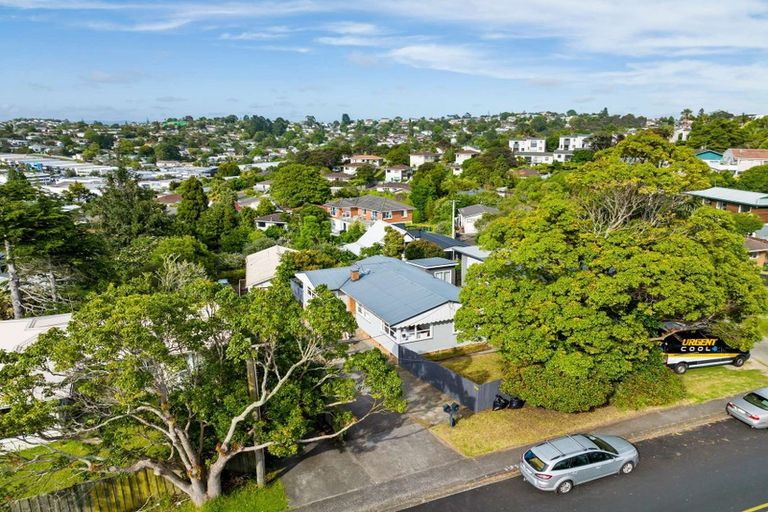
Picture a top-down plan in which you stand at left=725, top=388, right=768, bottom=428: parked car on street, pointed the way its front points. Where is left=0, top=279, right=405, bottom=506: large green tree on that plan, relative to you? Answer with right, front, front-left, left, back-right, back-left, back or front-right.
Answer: back

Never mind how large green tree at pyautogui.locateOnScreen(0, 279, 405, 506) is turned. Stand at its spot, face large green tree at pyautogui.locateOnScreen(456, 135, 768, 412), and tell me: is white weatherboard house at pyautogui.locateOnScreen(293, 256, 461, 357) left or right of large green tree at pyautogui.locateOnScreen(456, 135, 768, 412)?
left

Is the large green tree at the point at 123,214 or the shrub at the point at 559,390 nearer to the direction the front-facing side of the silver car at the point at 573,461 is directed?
the shrub

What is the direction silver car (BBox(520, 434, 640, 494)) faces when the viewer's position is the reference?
facing away from the viewer and to the right of the viewer

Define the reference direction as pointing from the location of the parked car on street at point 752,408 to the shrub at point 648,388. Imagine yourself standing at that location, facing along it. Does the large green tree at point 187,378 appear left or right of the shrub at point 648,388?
left

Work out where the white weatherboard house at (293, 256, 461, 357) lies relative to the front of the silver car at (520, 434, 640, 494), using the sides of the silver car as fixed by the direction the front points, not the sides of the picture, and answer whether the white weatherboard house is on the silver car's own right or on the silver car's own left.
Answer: on the silver car's own left

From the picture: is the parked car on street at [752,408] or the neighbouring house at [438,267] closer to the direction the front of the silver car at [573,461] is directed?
the parked car on street

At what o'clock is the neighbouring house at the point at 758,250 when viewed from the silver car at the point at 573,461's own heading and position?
The neighbouring house is roughly at 11 o'clock from the silver car.

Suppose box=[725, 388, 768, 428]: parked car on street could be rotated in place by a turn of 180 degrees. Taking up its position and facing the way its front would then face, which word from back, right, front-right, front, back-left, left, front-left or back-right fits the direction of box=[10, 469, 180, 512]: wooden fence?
front

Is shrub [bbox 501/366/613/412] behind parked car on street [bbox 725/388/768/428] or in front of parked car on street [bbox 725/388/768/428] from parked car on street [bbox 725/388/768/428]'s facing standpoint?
behind

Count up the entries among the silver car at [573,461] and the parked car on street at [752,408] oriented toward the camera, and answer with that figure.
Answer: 0

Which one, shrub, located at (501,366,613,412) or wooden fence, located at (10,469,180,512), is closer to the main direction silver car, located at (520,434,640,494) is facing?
the shrub

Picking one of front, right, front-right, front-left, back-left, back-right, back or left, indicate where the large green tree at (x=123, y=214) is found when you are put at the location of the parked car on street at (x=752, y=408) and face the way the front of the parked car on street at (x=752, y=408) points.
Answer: back-left

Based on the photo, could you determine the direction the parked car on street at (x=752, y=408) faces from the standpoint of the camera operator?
facing away from the viewer and to the right of the viewer
